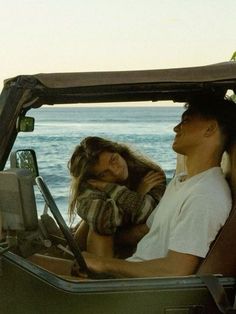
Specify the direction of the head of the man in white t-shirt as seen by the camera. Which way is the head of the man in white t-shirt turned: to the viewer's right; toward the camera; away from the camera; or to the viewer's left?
to the viewer's left

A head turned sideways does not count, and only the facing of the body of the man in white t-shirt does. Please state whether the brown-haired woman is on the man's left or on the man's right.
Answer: on the man's right

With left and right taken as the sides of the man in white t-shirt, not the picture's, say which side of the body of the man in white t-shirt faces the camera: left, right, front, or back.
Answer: left

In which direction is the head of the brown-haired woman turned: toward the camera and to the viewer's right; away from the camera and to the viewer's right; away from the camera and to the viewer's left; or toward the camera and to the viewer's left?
toward the camera and to the viewer's right
